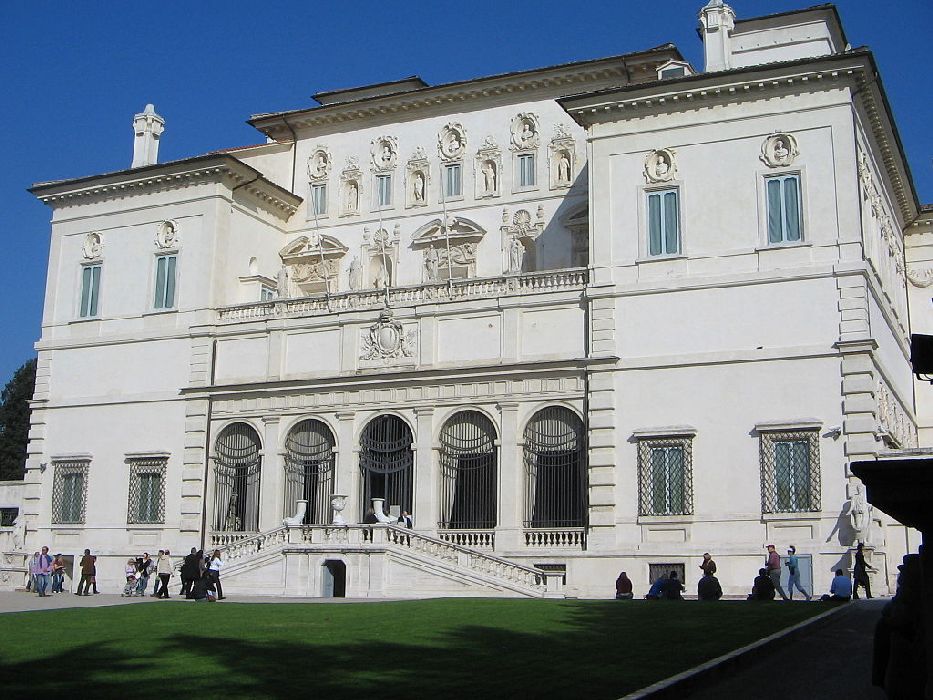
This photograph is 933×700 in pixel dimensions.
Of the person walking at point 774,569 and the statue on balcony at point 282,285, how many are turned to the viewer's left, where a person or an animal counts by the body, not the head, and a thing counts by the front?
1

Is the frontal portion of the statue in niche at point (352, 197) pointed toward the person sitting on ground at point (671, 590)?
no

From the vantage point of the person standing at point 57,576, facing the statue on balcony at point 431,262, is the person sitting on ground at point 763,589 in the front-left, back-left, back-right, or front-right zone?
front-right

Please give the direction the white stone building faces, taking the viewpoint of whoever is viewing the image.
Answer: facing the viewer and to the left of the viewer

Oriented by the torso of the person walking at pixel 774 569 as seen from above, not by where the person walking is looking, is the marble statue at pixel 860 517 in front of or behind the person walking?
behind

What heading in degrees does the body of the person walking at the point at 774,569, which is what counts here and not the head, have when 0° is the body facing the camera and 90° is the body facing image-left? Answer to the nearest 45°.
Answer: approximately 90°

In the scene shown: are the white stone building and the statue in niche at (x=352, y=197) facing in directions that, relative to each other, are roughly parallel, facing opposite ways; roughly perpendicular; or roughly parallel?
roughly parallel

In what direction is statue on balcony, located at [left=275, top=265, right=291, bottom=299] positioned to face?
toward the camera
